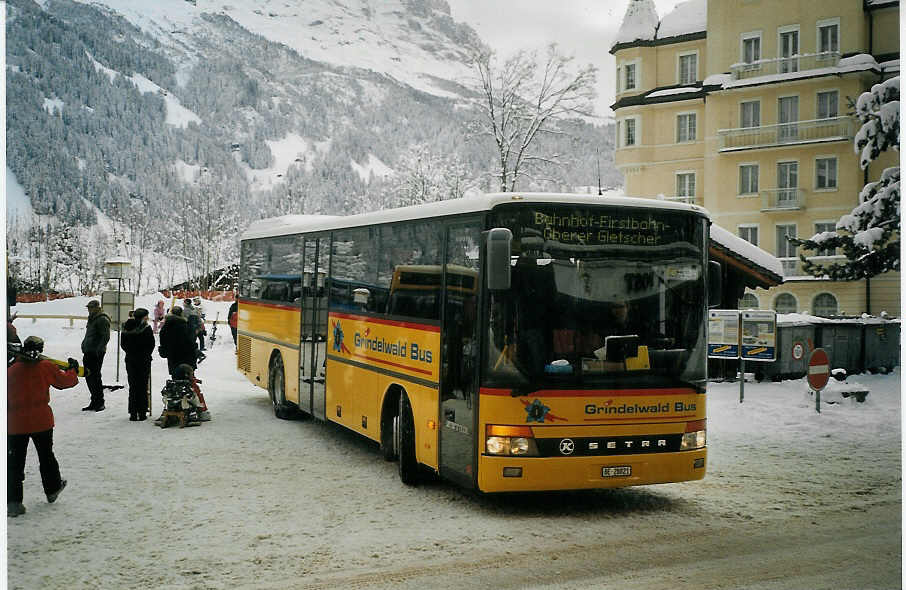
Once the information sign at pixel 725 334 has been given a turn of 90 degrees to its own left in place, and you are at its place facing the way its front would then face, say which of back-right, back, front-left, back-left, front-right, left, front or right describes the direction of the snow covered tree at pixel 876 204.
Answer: front-left

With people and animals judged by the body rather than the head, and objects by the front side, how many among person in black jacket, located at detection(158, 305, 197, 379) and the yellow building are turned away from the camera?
1

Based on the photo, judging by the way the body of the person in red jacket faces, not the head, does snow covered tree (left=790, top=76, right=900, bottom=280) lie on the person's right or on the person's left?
on the person's right

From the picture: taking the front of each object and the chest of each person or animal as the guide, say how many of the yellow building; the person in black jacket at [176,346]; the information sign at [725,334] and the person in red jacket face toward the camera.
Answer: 2

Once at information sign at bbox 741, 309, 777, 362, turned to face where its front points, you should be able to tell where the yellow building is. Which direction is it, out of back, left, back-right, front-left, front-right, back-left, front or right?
back

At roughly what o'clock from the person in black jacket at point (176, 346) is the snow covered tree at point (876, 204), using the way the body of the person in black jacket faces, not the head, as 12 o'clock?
The snow covered tree is roughly at 3 o'clock from the person in black jacket.

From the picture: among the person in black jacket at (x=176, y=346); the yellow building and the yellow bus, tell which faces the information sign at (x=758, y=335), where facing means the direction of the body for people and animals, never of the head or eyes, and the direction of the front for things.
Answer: the yellow building

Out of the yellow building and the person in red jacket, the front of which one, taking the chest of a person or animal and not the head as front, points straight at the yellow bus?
the yellow building

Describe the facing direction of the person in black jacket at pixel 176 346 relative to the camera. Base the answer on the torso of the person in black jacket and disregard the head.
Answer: away from the camera
